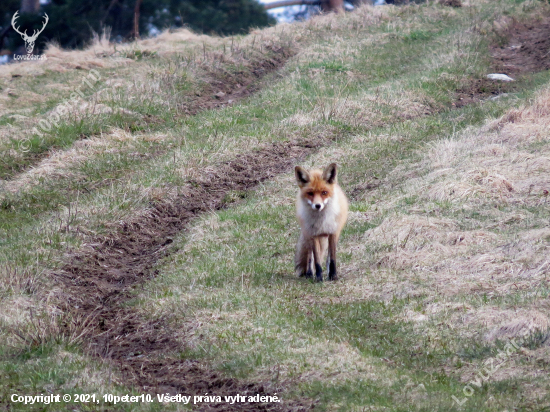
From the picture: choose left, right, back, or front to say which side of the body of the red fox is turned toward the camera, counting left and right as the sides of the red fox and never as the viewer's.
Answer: front
